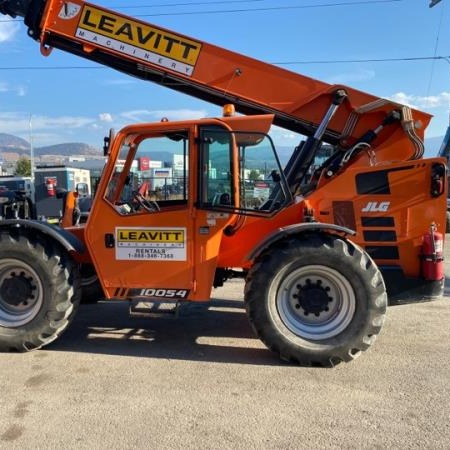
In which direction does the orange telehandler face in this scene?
to the viewer's left
